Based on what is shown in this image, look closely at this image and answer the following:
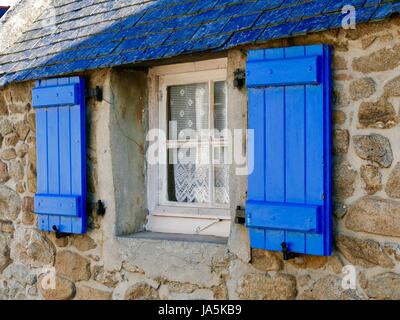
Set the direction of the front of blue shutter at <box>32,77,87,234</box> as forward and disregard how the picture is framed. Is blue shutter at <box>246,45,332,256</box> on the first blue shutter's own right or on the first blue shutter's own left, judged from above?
on the first blue shutter's own left

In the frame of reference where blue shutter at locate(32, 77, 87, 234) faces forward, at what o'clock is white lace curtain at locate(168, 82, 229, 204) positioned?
The white lace curtain is roughly at 8 o'clock from the blue shutter.

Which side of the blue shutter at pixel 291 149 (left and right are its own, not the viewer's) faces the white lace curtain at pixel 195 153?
right

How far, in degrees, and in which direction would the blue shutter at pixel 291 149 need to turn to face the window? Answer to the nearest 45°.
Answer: approximately 90° to its right

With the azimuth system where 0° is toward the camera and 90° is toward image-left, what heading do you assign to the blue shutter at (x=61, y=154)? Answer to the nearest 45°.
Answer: approximately 45°

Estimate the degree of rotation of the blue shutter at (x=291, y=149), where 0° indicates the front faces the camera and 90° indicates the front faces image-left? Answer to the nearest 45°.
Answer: approximately 45°

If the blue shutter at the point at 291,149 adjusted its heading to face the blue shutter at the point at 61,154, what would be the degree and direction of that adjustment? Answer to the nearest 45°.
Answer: approximately 90° to its right
